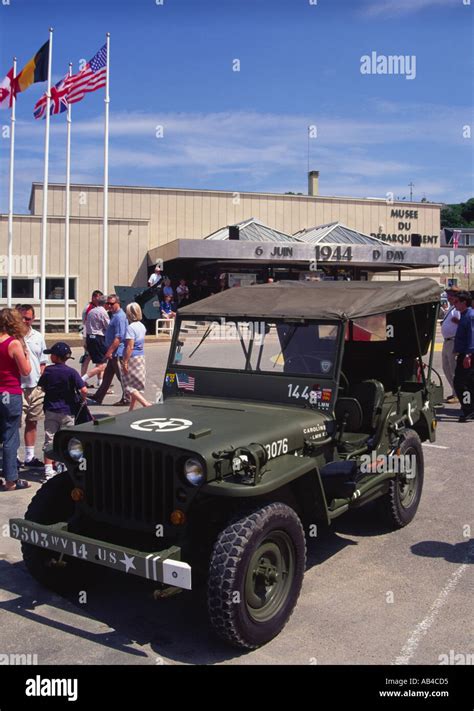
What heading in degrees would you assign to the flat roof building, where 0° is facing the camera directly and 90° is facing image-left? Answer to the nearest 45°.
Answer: approximately 0°

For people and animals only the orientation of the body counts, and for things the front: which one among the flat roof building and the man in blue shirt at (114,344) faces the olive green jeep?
the flat roof building

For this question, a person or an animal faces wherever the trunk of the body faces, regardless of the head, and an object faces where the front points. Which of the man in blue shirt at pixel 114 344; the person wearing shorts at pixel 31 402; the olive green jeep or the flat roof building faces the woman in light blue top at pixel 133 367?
the flat roof building

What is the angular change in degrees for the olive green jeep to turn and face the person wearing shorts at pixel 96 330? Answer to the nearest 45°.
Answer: approximately 135° to its right

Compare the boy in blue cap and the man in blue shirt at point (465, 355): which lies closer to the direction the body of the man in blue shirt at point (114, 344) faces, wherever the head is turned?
the boy in blue cap
